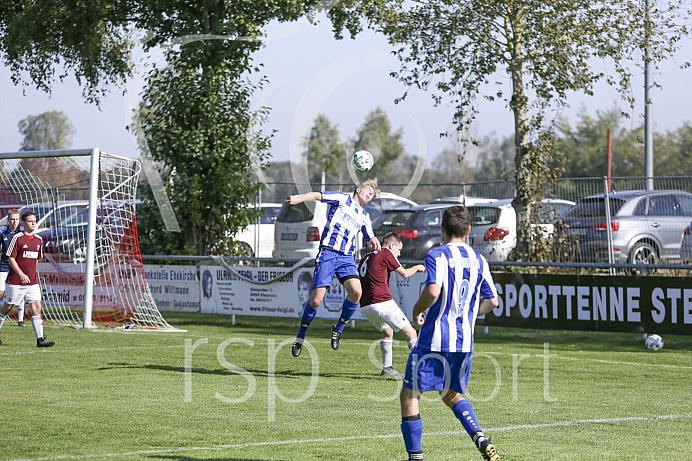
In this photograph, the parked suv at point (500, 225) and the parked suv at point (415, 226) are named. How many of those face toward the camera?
0

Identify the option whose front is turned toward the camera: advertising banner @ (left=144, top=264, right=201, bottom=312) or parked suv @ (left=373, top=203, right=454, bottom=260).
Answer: the advertising banner

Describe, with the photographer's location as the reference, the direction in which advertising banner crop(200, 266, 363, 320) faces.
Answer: facing the viewer

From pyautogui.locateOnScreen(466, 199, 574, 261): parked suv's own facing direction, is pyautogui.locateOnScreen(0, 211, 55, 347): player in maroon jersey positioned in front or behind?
behind

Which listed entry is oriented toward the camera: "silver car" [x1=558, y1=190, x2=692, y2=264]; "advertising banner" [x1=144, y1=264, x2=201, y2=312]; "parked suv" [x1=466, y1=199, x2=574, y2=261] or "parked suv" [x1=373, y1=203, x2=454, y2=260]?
the advertising banner

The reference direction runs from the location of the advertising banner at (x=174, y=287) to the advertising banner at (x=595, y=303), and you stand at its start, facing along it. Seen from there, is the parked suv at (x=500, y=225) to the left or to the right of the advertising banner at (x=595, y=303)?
left

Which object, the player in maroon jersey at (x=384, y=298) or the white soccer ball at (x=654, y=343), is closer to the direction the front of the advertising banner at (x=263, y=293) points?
the player in maroon jersey

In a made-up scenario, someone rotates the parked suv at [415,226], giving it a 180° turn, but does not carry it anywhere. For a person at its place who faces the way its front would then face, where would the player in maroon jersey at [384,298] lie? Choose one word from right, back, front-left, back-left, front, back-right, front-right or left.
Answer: front-left

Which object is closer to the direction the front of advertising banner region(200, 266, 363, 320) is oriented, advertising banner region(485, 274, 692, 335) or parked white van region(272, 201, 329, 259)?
the advertising banner

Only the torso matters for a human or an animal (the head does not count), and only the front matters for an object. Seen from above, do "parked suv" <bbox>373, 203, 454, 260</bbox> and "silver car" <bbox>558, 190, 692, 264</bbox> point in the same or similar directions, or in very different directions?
same or similar directions

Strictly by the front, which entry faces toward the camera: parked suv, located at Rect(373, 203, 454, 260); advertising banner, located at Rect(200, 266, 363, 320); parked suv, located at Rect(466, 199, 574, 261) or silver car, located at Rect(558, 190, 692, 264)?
the advertising banner

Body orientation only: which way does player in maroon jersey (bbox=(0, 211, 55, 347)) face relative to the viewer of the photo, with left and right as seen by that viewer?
facing the viewer and to the right of the viewer

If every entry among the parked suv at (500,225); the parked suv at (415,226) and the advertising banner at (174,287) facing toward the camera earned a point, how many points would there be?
1

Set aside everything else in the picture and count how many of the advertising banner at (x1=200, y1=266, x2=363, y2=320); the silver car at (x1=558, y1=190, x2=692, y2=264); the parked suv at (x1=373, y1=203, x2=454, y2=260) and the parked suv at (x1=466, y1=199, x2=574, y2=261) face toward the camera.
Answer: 1

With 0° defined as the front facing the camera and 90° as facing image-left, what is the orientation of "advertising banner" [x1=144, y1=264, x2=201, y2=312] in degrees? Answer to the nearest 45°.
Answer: approximately 0°

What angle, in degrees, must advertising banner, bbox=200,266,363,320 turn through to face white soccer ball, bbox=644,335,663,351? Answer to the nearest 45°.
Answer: approximately 45° to its left

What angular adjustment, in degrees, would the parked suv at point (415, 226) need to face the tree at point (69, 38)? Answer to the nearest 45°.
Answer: approximately 135° to its left

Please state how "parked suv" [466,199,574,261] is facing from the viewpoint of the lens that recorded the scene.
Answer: facing away from the viewer and to the right of the viewer

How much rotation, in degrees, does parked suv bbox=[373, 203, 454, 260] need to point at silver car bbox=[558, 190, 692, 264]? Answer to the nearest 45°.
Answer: approximately 90° to its right
